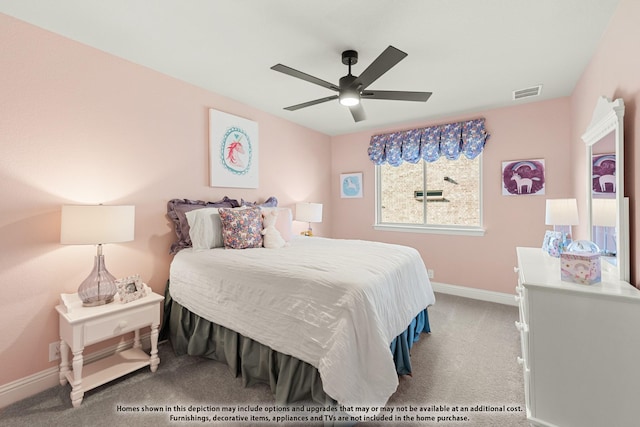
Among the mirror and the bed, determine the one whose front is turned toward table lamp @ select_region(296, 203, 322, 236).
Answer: the mirror

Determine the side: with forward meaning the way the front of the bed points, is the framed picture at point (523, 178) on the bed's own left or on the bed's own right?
on the bed's own left

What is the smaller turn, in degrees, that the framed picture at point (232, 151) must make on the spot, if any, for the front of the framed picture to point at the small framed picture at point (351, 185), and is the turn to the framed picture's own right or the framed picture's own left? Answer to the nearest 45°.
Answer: approximately 90° to the framed picture's own left

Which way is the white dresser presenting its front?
to the viewer's left

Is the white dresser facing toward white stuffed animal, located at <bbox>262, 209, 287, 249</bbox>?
yes

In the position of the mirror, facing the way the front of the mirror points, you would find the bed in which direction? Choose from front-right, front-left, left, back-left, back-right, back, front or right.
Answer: front-left

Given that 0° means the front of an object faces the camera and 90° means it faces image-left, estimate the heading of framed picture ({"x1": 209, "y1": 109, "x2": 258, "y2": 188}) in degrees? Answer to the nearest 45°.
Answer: approximately 315°

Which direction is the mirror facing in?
to the viewer's left

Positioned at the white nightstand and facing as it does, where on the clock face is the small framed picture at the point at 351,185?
The small framed picture is roughly at 10 o'clock from the white nightstand.

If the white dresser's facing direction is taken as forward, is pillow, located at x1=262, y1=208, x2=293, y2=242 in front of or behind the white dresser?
in front

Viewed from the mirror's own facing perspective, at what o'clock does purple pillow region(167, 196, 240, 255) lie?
The purple pillow is roughly at 11 o'clock from the mirror.

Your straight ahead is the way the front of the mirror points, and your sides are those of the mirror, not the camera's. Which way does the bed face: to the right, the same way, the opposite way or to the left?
the opposite way
